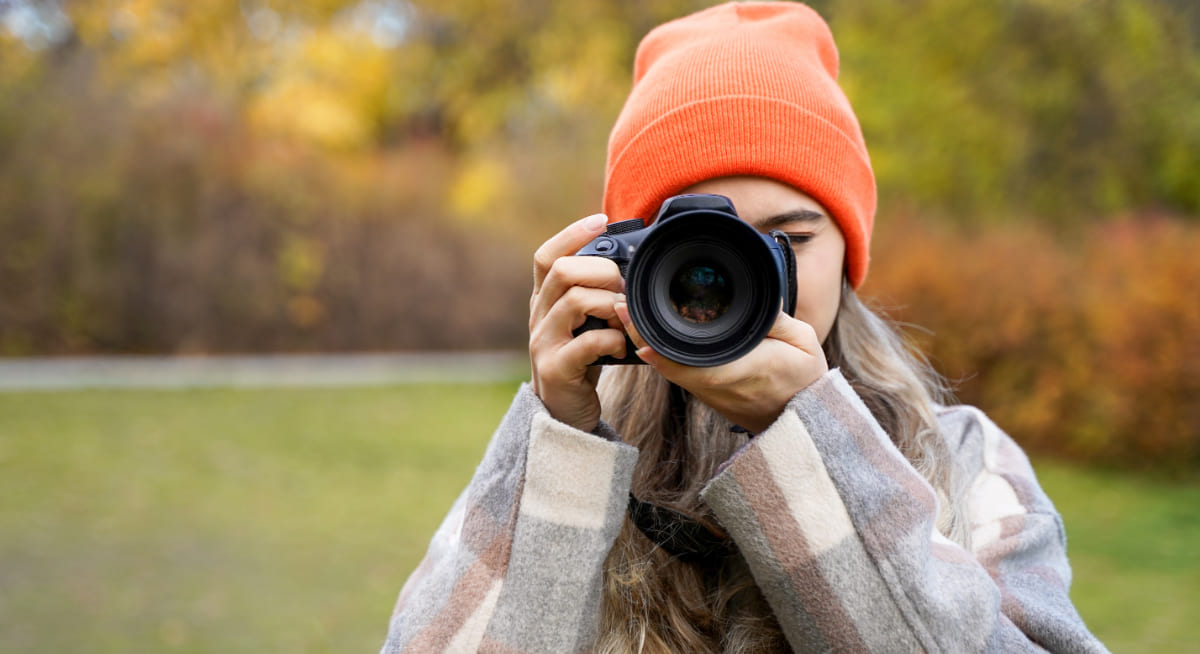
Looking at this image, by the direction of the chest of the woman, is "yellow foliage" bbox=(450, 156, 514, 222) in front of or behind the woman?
behind

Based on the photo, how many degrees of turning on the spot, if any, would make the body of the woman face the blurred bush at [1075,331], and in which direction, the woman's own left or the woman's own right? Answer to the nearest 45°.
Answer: approximately 180°

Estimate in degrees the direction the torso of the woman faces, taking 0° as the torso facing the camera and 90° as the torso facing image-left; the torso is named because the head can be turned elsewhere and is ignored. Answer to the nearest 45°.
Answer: approximately 0°

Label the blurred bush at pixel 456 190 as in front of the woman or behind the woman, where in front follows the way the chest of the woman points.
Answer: behind
